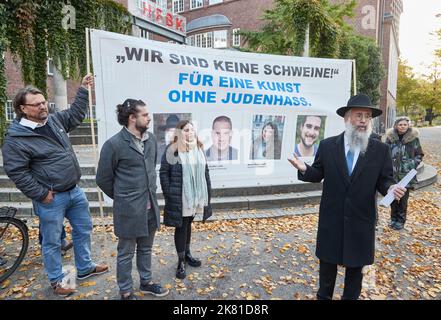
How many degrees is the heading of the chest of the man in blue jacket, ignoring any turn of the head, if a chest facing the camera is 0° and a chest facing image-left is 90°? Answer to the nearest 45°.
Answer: approximately 315°

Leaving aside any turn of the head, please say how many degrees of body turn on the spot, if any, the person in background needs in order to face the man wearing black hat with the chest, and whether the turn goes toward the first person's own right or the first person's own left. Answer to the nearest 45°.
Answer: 0° — they already face them

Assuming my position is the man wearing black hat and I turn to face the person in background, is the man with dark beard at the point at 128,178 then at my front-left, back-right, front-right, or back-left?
back-left

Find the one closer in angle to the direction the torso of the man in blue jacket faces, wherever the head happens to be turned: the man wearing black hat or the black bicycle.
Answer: the man wearing black hat

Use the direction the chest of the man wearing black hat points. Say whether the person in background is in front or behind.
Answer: behind

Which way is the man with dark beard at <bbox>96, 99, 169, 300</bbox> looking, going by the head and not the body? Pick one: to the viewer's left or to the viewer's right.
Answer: to the viewer's right

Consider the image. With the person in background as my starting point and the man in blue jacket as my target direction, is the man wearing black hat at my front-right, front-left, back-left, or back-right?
front-left

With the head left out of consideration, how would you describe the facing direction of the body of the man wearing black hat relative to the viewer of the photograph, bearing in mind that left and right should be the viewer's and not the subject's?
facing the viewer

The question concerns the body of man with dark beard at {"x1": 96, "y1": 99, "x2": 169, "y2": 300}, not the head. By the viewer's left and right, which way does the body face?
facing the viewer and to the right of the viewer

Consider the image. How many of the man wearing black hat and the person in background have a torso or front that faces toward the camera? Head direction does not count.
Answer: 2

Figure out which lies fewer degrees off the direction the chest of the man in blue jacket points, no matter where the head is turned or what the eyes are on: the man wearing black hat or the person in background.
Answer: the man wearing black hat
